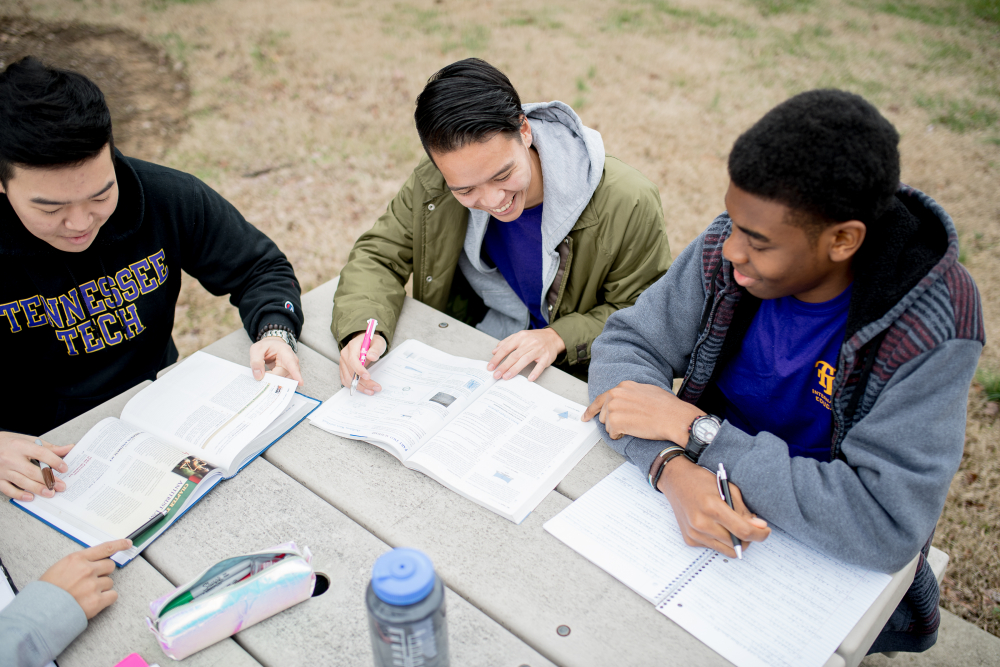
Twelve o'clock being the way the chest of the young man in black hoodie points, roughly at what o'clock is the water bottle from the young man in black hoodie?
The water bottle is roughly at 1 o'clock from the young man in black hoodie.

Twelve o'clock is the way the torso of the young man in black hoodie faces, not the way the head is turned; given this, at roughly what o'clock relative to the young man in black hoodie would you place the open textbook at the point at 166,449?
The open textbook is roughly at 1 o'clock from the young man in black hoodie.

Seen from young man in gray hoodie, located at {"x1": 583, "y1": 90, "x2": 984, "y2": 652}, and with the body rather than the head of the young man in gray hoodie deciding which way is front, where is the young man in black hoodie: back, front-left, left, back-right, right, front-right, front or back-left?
front-right

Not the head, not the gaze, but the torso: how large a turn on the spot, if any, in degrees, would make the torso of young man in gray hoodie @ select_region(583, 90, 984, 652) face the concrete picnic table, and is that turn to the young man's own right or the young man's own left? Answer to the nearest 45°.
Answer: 0° — they already face it

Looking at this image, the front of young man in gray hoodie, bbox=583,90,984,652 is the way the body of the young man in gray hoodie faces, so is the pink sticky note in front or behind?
in front

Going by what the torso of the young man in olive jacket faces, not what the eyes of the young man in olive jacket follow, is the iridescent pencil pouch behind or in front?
in front

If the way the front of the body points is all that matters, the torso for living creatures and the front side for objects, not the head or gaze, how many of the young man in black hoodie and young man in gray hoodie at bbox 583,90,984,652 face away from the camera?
0

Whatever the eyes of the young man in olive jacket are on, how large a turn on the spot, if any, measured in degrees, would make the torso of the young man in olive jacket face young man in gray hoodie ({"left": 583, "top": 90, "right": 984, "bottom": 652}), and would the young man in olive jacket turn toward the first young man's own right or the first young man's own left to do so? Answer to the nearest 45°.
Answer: approximately 90° to the first young man's own left

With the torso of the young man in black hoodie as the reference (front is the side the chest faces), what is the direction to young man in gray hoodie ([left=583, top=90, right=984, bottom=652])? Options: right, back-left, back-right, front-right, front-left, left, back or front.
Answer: front

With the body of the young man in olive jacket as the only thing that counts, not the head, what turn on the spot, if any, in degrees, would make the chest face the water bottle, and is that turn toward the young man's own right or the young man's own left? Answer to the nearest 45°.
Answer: approximately 45° to the young man's own left

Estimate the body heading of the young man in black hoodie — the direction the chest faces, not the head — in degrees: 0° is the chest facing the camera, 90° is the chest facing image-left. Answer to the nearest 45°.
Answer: approximately 315°

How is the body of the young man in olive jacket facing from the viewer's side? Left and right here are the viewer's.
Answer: facing the viewer and to the left of the viewer

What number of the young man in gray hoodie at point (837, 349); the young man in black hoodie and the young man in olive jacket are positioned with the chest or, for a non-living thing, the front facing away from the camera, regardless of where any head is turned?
0
